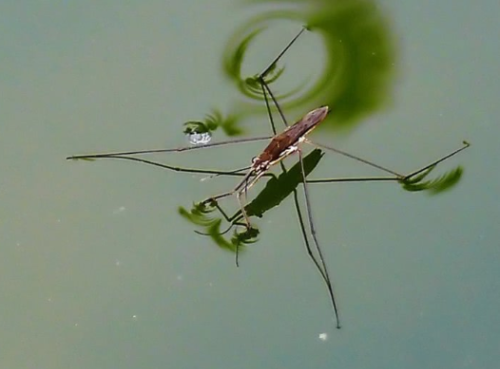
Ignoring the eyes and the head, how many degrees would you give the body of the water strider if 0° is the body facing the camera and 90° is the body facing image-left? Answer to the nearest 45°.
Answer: approximately 45°
